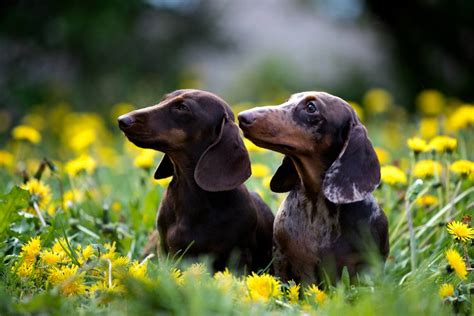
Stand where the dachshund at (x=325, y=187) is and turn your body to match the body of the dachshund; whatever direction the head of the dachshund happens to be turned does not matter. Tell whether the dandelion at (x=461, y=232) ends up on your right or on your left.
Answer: on your left

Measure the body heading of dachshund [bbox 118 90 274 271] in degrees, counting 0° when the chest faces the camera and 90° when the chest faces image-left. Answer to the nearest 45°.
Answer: approximately 45°

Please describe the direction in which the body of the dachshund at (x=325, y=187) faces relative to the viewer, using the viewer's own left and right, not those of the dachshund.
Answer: facing the viewer and to the left of the viewer

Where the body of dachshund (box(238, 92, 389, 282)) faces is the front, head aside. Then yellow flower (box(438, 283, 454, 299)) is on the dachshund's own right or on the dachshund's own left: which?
on the dachshund's own left

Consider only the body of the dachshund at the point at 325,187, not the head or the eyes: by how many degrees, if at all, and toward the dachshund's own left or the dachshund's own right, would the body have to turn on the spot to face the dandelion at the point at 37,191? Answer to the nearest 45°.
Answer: approximately 45° to the dachshund's own right

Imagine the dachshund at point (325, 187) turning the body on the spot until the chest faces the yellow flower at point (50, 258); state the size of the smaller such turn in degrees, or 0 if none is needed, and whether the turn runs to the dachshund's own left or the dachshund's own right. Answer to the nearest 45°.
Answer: approximately 45° to the dachshund's own right

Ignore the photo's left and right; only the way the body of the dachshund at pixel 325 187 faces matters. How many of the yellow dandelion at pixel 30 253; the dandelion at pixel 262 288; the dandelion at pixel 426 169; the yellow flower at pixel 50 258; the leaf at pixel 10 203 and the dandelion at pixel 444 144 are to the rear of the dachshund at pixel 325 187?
2

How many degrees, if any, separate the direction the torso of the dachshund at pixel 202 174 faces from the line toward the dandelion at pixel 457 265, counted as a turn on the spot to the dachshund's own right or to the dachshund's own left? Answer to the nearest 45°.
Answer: approximately 90° to the dachshund's own left

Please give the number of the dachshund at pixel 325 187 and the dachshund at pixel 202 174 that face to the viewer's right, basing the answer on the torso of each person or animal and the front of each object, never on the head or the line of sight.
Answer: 0
